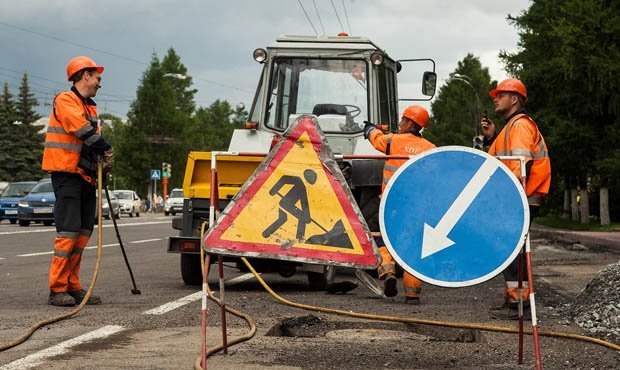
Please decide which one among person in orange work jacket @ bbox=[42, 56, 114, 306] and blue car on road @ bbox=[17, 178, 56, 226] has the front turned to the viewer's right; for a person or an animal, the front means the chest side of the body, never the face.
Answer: the person in orange work jacket

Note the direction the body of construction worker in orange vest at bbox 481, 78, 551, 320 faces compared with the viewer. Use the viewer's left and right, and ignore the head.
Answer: facing to the left of the viewer

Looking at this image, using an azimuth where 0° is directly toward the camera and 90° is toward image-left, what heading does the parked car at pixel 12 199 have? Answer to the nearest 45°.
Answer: approximately 45°

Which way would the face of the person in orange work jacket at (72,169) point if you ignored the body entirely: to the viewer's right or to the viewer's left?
to the viewer's right

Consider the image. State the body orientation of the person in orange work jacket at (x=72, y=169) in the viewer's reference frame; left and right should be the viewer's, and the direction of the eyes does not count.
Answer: facing to the right of the viewer

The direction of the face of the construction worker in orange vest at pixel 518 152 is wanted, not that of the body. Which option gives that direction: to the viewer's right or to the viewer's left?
to the viewer's left
